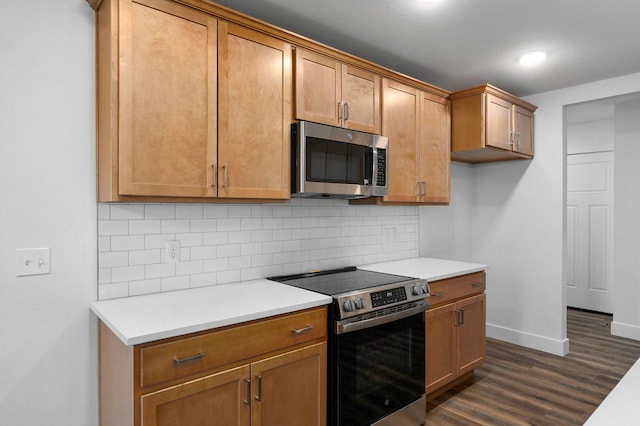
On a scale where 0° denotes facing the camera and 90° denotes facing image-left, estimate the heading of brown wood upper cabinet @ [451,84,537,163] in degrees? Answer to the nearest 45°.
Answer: approximately 315°

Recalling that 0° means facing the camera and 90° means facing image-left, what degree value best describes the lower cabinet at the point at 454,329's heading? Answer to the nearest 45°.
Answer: approximately 315°

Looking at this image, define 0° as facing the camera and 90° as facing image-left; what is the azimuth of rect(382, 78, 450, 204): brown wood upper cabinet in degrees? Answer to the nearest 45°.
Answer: approximately 315°

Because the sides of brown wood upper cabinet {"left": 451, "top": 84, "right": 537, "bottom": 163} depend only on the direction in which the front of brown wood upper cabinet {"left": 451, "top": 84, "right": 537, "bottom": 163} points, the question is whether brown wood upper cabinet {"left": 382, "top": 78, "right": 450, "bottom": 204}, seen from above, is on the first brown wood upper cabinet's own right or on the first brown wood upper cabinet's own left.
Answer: on the first brown wood upper cabinet's own right

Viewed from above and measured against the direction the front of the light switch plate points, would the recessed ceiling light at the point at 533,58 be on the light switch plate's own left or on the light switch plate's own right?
on the light switch plate's own left

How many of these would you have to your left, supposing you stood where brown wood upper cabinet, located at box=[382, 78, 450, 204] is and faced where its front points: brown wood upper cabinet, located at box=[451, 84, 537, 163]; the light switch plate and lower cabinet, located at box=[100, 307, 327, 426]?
1

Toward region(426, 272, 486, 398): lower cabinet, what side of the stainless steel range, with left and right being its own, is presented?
left
